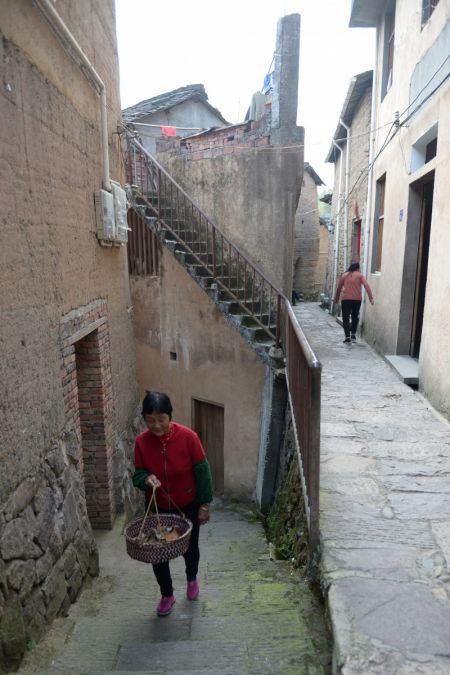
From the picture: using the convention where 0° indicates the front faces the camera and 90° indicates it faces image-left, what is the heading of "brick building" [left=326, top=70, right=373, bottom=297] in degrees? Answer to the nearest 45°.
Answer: approximately 90°

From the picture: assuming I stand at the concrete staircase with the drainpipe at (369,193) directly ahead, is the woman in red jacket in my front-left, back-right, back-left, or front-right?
back-right

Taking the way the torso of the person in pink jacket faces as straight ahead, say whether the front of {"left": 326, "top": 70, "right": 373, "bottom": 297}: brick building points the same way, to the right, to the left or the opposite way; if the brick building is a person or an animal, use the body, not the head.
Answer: to the left

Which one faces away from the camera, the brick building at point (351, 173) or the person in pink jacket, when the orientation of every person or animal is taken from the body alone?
the person in pink jacket

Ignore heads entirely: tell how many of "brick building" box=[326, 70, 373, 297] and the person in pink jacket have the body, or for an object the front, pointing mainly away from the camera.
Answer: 1

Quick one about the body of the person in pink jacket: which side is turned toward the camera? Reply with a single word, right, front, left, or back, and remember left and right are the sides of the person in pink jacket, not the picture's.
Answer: back

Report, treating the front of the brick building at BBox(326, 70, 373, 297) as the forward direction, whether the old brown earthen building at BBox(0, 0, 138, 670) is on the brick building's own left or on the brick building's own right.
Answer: on the brick building's own left
